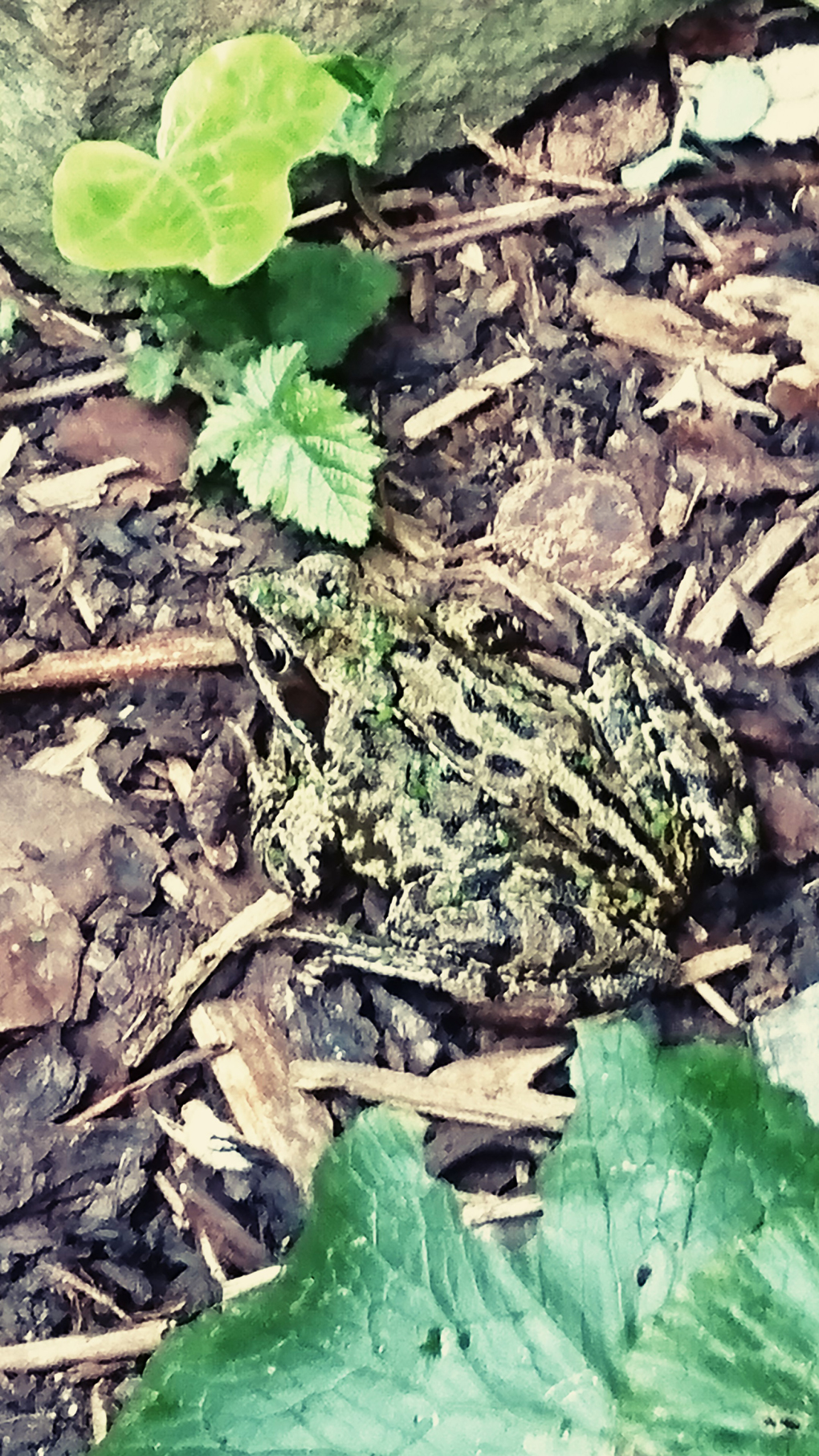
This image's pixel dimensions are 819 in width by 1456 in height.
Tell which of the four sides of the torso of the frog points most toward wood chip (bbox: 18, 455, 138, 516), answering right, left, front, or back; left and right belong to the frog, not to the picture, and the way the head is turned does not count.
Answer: front

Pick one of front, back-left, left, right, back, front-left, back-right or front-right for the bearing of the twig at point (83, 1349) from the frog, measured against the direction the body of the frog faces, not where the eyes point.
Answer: left

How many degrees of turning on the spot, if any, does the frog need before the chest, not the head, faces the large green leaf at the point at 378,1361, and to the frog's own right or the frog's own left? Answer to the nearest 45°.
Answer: approximately 135° to the frog's own left

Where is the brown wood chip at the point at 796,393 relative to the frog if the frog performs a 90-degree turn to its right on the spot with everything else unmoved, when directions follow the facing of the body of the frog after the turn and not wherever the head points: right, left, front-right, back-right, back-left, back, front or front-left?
front

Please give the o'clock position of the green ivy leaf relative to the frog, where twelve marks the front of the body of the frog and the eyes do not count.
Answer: The green ivy leaf is roughly at 1 o'clock from the frog.

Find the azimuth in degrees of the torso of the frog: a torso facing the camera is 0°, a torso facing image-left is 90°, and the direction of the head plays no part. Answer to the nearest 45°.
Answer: approximately 135°

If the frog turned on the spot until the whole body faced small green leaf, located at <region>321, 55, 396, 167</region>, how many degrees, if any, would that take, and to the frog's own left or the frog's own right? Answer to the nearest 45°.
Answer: approximately 45° to the frog's own right

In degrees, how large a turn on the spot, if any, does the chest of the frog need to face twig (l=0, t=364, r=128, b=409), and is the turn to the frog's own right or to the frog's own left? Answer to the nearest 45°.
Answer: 0° — it already faces it

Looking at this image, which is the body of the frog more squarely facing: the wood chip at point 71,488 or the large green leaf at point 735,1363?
the wood chip
